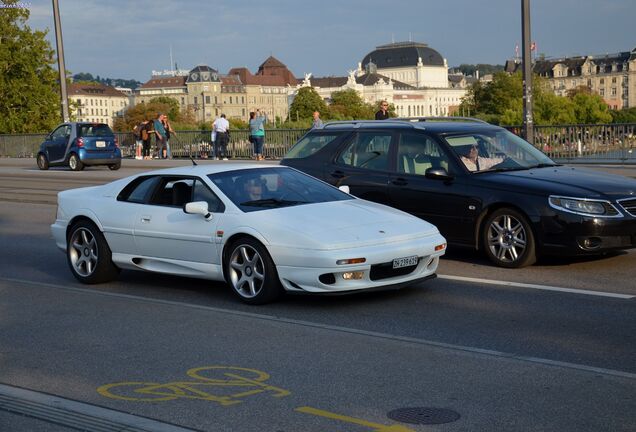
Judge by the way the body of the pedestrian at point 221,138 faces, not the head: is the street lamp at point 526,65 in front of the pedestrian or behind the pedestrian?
behind

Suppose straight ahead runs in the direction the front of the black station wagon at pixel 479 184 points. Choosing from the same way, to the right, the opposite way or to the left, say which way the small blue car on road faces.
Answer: the opposite way

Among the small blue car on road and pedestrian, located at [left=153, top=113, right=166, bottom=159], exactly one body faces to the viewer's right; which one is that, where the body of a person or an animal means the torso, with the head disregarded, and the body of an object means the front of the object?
the pedestrian

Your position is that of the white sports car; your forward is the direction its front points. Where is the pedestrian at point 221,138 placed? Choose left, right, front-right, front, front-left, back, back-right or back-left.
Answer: back-left

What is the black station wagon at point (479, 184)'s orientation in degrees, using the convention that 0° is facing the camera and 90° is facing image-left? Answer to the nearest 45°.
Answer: approximately 315°

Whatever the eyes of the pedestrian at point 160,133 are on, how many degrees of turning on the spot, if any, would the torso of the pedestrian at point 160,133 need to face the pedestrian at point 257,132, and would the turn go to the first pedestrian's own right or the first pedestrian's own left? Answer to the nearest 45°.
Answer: approximately 45° to the first pedestrian's own right

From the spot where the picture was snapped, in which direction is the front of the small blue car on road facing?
facing away from the viewer and to the left of the viewer

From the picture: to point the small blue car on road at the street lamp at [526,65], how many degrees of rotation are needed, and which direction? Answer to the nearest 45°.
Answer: approximately 180°
